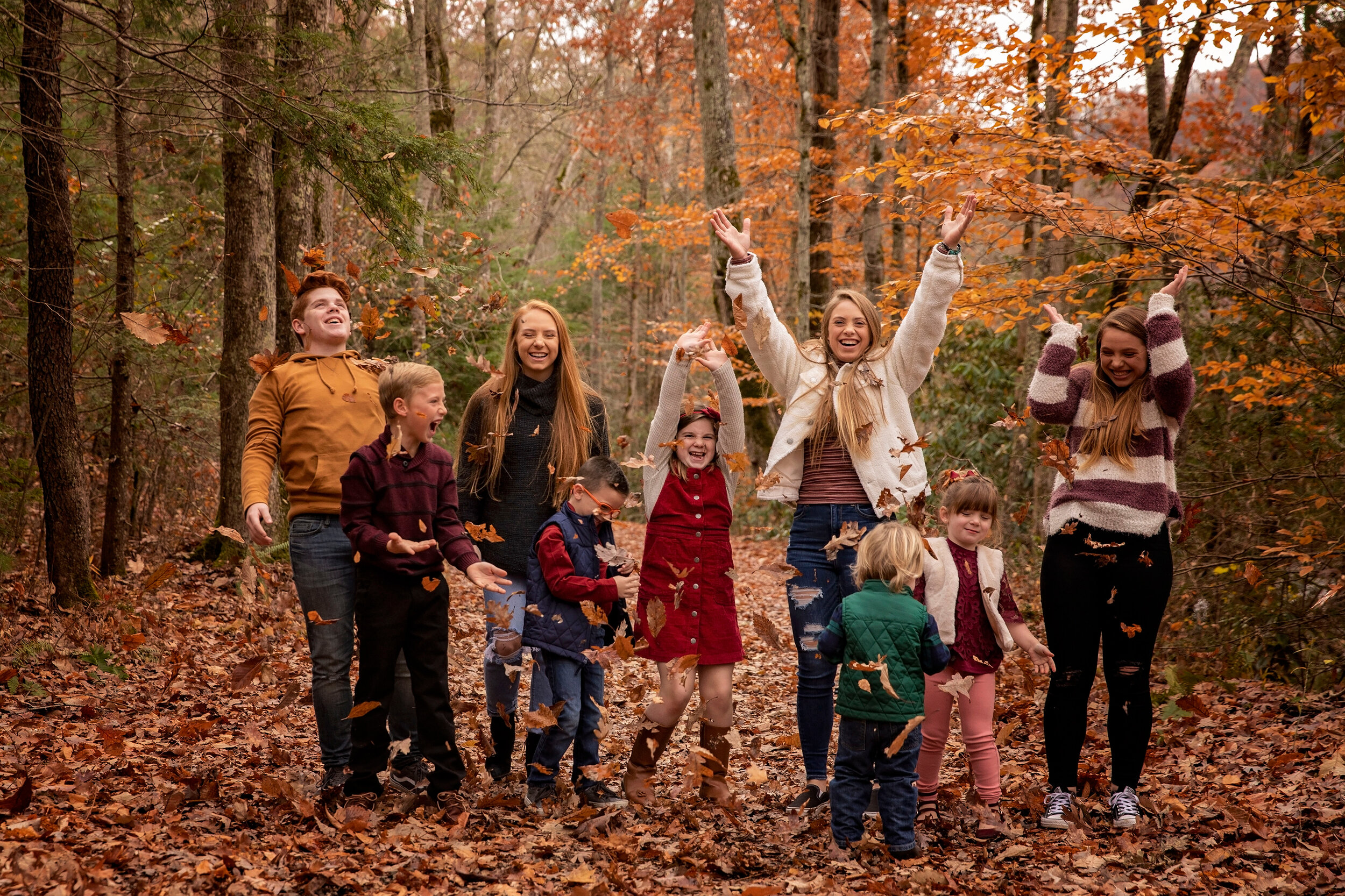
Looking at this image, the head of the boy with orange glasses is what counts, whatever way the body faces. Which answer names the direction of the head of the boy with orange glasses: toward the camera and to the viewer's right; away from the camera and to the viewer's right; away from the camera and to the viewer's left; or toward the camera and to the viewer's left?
toward the camera and to the viewer's right

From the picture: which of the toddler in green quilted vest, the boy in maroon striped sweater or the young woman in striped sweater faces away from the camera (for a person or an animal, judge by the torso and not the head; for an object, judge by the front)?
the toddler in green quilted vest

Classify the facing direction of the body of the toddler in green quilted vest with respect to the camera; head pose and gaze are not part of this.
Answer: away from the camera

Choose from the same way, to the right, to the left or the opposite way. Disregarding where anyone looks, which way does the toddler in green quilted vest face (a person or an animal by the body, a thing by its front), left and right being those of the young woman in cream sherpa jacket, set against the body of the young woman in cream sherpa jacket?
the opposite way

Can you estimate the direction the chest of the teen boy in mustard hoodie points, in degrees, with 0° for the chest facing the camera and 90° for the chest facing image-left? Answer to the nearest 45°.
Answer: approximately 315°

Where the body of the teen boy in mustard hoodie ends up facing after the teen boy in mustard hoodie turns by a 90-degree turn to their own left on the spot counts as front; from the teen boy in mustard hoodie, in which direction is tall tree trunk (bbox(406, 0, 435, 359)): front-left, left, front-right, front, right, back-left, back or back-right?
front-left

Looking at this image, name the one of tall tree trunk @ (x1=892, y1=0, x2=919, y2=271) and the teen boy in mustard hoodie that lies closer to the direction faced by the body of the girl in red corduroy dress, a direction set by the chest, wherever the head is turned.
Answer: the teen boy in mustard hoodie

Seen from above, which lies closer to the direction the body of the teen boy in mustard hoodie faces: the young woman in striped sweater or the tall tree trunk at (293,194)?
the young woman in striped sweater

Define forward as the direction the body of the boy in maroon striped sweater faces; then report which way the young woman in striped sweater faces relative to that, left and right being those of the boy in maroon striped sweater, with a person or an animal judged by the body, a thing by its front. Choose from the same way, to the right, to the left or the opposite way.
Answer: to the right

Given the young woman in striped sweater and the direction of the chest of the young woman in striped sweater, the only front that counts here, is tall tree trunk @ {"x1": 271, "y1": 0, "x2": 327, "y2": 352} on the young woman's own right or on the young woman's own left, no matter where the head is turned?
on the young woman's own right

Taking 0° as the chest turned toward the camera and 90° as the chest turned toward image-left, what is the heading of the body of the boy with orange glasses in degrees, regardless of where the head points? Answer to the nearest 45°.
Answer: approximately 270°

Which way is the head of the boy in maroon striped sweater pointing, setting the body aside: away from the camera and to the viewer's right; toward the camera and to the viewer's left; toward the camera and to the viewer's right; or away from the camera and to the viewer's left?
toward the camera and to the viewer's right
